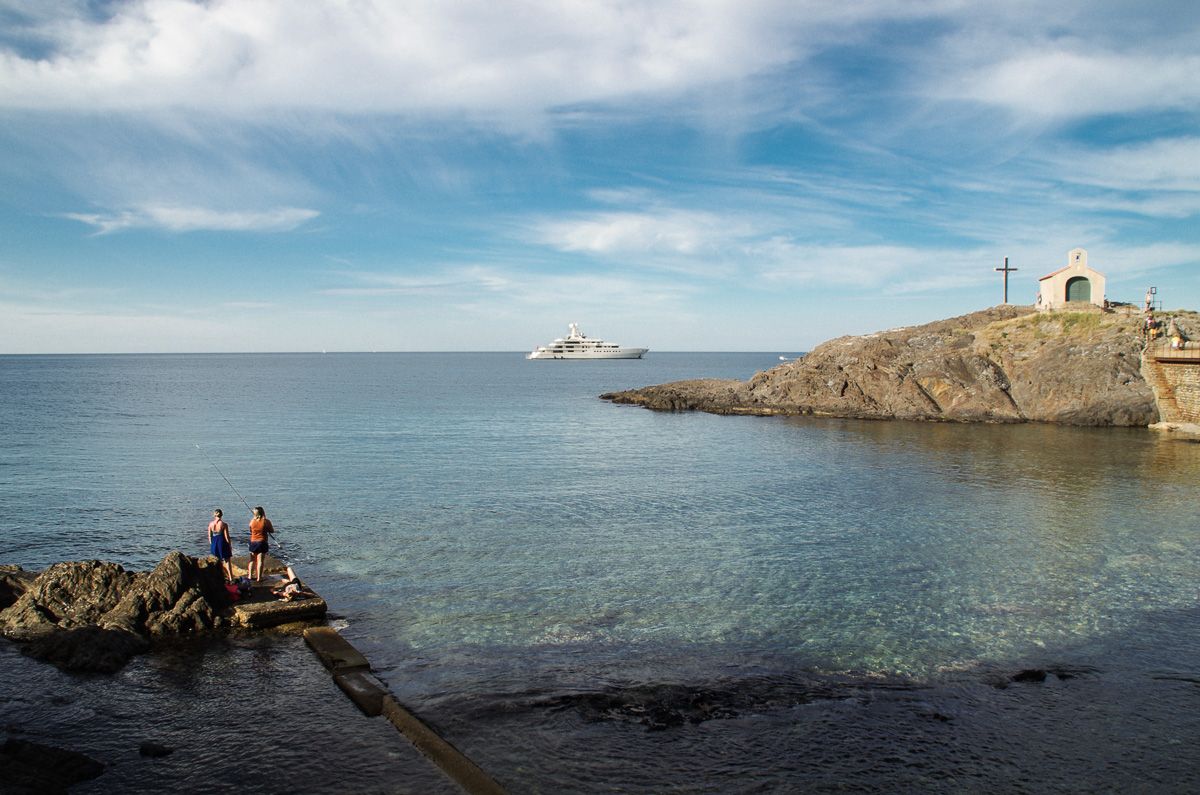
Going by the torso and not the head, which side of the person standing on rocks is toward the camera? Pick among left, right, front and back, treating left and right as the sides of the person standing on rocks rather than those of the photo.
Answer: back

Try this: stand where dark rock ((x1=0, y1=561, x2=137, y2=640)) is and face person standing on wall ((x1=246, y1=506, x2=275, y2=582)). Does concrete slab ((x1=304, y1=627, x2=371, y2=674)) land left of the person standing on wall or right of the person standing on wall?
right

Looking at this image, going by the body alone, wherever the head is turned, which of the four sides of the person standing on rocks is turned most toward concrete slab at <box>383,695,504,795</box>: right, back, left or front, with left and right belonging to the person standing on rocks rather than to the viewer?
back

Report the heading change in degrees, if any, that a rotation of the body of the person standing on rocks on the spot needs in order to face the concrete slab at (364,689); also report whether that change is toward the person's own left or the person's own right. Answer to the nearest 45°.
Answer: approximately 180°

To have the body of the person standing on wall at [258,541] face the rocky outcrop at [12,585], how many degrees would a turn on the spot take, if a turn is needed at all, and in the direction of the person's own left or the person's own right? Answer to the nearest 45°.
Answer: approximately 90° to the person's own left

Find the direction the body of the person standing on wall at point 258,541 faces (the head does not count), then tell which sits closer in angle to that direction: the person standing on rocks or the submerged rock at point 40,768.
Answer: the person standing on rocks

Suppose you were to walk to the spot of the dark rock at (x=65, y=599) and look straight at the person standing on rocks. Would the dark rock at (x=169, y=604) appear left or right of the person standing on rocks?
right

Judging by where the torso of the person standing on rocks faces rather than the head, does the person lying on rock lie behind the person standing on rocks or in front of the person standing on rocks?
behind

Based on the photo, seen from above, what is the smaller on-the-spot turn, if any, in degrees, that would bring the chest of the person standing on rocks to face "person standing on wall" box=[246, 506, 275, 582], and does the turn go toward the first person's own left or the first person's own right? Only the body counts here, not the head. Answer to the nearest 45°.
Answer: approximately 135° to the first person's own right

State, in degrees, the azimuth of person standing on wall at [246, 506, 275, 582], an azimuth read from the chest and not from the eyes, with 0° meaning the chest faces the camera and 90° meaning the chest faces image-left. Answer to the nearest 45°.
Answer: approximately 180°

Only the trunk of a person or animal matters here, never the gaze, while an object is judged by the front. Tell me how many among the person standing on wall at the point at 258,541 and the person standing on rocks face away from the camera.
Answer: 2

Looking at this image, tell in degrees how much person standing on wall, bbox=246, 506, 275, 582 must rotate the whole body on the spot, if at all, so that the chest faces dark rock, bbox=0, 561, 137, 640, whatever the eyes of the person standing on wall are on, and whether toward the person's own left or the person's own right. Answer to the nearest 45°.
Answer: approximately 90° to the person's own left

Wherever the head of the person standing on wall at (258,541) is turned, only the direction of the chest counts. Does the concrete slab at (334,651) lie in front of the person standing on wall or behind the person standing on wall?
behind

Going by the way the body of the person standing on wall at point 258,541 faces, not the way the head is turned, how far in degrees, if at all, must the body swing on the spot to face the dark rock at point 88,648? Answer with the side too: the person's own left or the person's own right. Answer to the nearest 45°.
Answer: approximately 135° to the person's own left

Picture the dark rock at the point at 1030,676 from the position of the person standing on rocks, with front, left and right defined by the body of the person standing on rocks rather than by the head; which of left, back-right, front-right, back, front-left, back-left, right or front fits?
back-right

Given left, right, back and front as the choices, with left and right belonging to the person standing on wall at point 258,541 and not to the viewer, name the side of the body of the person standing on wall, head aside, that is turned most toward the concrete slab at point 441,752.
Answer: back
